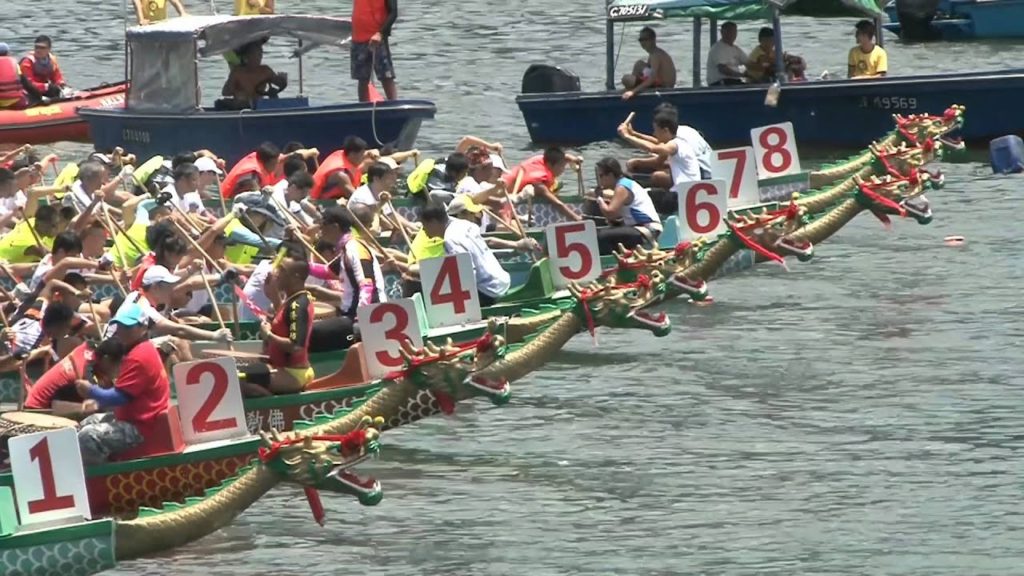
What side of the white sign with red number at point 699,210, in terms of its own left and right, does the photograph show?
front

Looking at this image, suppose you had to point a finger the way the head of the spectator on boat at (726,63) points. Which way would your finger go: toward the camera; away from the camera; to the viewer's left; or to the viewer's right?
toward the camera

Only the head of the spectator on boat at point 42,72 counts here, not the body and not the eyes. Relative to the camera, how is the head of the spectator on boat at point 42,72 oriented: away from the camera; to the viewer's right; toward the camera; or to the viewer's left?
toward the camera

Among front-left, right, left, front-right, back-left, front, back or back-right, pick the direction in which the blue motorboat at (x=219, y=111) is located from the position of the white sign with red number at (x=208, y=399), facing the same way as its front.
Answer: back

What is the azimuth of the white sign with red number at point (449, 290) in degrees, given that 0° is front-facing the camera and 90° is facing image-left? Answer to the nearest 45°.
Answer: approximately 0°

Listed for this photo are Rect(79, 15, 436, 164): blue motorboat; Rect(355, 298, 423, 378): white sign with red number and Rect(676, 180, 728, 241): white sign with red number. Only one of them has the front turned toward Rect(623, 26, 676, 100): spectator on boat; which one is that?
the blue motorboat

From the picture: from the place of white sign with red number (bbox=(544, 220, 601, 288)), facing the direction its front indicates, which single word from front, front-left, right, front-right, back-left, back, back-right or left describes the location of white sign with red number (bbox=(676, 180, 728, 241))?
back-left

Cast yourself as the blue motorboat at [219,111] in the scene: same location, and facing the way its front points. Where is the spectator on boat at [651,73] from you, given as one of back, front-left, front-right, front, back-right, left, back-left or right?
front

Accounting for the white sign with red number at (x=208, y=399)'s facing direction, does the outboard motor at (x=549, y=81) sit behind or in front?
behind

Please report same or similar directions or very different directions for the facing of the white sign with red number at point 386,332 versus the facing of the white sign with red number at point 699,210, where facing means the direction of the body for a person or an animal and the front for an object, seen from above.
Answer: same or similar directions

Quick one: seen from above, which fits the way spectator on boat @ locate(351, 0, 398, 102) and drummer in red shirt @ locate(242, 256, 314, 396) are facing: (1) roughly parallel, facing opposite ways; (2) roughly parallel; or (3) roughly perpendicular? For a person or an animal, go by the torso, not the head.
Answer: roughly perpendicular

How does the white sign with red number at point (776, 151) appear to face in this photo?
toward the camera

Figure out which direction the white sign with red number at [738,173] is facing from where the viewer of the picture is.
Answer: facing the viewer
